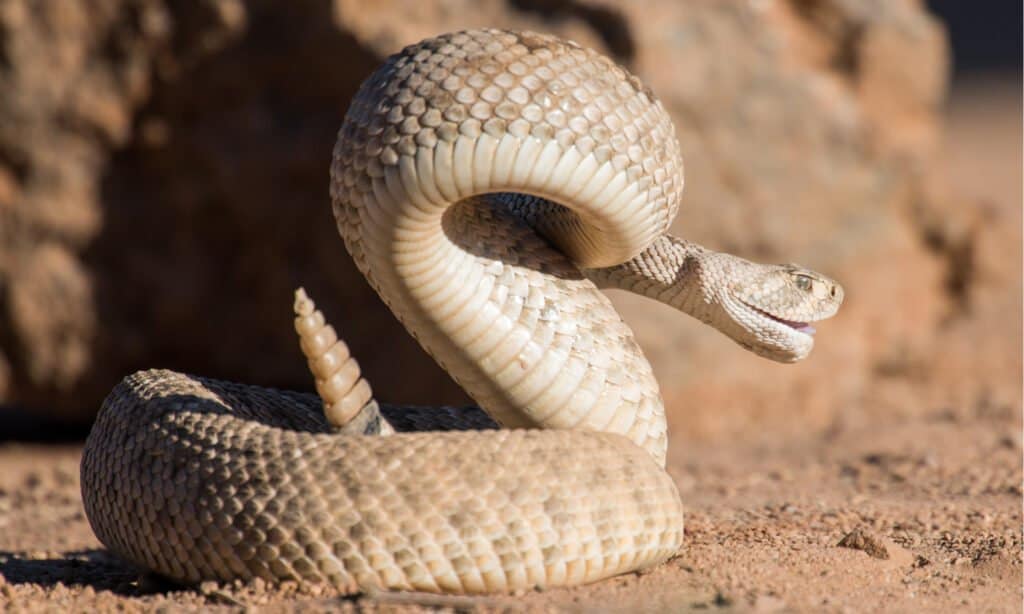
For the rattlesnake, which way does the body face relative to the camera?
to the viewer's right
